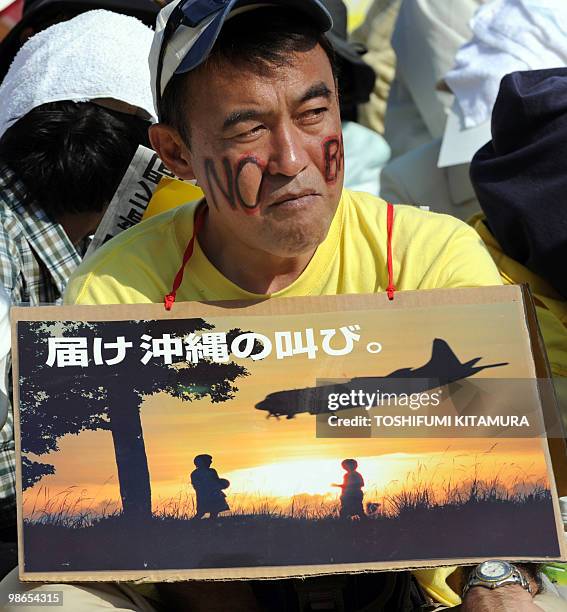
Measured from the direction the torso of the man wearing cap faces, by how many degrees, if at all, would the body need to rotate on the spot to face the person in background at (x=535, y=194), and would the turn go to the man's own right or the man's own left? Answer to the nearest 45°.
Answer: approximately 135° to the man's own left

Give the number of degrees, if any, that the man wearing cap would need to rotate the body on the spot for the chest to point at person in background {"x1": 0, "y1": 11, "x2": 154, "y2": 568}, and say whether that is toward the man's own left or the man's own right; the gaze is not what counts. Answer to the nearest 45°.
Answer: approximately 135° to the man's own right

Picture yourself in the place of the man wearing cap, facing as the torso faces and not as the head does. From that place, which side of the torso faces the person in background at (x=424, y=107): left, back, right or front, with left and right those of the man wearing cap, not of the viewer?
back

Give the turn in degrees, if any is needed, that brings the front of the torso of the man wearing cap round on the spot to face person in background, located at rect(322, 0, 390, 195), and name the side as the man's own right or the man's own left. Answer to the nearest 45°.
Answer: approximately 180°

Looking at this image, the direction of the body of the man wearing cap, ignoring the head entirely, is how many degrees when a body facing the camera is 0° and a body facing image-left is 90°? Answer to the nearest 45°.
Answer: approximately 0°

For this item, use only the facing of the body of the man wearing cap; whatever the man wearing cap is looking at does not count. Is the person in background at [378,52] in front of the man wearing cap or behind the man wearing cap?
behind

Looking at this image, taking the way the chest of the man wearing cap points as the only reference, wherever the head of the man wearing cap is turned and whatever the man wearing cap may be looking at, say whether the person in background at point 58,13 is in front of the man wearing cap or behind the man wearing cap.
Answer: behind
